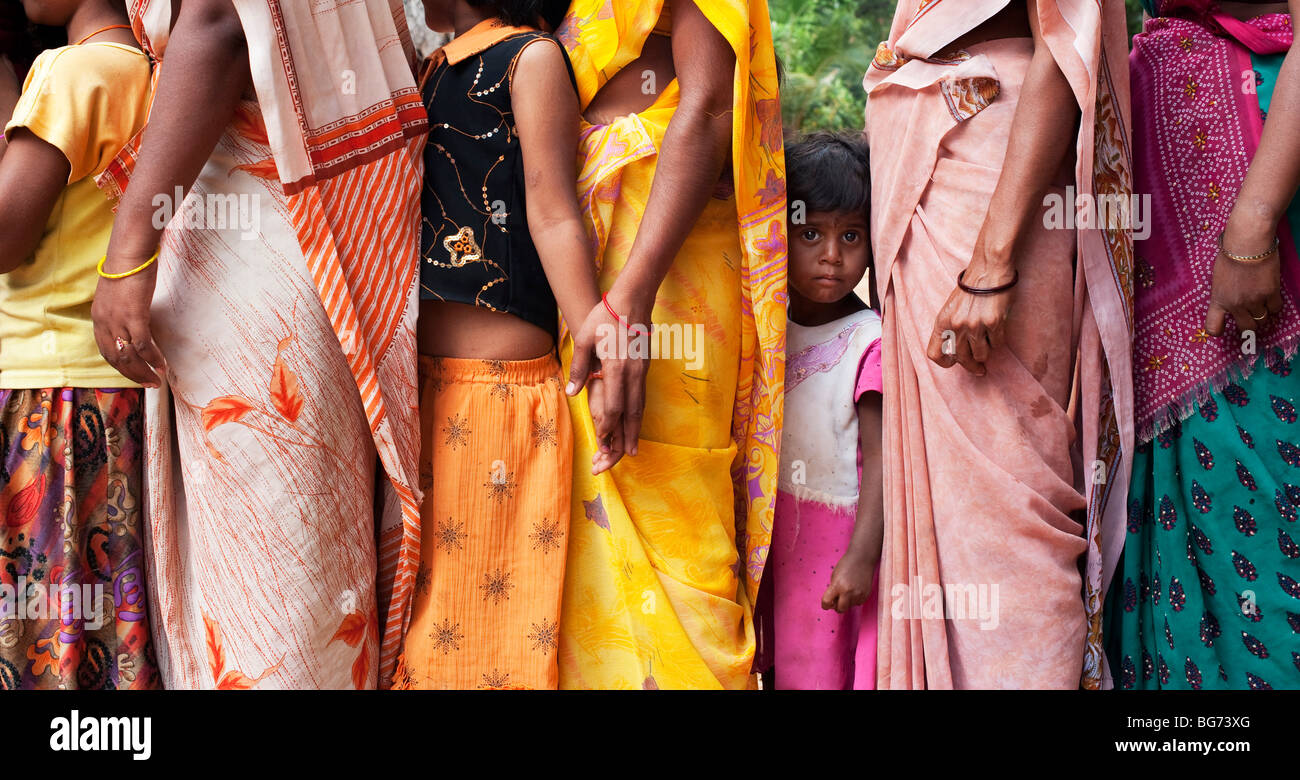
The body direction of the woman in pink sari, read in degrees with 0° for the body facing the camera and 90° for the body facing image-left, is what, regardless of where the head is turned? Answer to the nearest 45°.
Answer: approximately 45°

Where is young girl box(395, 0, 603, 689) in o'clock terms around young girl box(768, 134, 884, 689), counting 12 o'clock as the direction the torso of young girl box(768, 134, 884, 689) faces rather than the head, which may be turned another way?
young girl box(395, 0, 603, 689) is roughly at 2 o'clock from young girl box(768, 134, 884, 689).

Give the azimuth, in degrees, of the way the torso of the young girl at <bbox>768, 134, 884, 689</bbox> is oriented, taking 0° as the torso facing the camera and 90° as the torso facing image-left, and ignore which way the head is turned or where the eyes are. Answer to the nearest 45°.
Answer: approximately 0°
